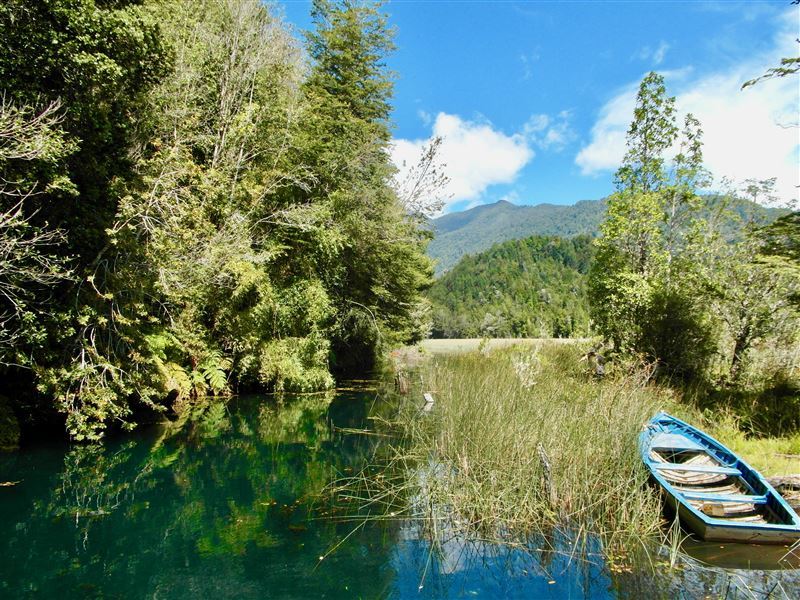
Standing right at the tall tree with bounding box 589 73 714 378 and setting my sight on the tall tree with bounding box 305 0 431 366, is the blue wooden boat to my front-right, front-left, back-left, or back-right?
back-left

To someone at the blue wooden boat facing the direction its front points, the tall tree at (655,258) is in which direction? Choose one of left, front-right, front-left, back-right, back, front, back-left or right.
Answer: front-right

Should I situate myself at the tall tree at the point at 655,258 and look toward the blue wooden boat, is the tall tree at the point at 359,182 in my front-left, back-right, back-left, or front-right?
back-right

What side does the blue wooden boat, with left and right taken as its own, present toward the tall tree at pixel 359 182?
front

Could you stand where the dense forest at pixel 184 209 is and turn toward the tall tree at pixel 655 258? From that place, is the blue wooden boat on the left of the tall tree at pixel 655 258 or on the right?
right

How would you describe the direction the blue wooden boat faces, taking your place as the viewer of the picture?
facing away from the viewer and to the left of the viewer

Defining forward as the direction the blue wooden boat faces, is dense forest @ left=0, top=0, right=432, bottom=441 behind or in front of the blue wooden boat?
in front
